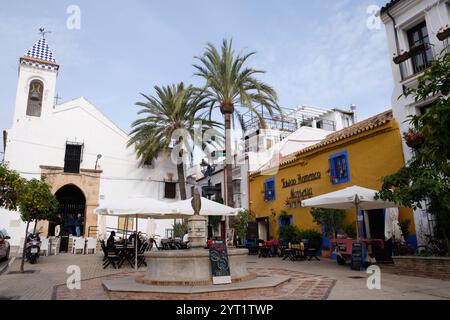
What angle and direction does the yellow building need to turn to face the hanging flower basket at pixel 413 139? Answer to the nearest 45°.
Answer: approximately 90° to its left

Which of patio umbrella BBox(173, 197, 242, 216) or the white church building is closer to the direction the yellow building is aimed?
the patio umbrella

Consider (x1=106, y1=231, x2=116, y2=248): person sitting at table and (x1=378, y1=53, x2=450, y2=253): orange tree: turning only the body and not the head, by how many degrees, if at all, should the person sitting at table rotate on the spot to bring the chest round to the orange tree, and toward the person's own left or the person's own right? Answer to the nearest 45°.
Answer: approximately 45° to the person's own right

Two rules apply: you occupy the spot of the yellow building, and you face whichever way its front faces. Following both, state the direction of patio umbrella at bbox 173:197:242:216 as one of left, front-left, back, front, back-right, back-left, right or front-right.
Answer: front

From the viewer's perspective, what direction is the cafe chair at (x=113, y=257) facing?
to the viewer's right

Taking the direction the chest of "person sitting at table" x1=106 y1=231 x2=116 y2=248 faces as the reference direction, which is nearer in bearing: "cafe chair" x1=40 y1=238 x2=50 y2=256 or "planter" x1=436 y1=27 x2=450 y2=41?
the planter

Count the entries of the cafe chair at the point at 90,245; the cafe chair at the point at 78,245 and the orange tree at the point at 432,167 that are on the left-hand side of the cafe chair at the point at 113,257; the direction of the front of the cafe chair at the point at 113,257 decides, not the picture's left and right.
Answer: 2

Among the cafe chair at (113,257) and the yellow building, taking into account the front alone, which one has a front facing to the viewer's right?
the cafe chair

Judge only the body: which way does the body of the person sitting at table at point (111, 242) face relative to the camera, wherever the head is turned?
to the viewer's right

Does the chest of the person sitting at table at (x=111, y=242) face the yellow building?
yes

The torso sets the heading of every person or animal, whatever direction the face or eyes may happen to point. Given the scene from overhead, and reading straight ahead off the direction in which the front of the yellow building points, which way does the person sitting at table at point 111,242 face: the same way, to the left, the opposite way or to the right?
the opposite way
